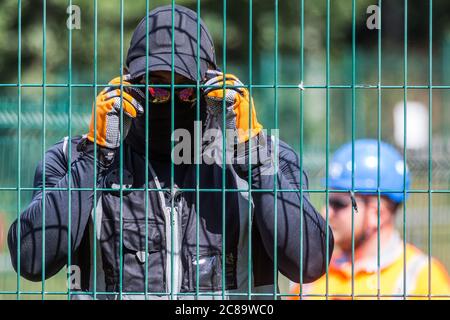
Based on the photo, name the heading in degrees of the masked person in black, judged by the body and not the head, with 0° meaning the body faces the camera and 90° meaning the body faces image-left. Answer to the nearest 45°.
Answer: approximately 0°

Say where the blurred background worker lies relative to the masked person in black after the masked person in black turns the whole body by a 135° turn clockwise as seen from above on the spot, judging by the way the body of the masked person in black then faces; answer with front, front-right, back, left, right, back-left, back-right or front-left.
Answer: right
